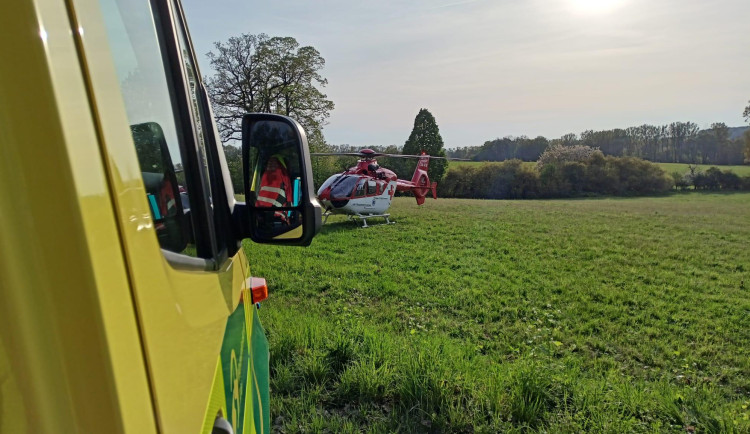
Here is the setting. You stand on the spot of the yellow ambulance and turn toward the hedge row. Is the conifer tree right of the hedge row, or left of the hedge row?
left

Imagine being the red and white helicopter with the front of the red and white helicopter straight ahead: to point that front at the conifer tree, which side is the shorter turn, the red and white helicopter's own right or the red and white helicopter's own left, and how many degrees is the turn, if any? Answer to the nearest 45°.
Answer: approximately 135° to the red and white helicopter's own right

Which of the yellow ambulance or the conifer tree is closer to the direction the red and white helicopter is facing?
the yellow ambulance

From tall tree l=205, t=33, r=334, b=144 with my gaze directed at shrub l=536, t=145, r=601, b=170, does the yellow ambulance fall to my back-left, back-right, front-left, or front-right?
back-right

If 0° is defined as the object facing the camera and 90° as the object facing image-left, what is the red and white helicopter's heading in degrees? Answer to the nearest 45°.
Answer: approximately 45°

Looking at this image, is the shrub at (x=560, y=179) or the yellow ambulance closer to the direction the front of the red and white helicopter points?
the yellow ambulance

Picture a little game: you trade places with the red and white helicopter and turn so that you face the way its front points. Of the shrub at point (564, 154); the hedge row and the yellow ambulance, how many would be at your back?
2

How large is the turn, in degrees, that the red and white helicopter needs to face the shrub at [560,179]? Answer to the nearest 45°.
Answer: approximately 180°

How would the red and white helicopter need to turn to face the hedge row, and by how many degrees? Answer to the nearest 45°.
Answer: approximately 180°

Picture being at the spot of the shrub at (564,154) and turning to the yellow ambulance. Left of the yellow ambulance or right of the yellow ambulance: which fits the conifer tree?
right
